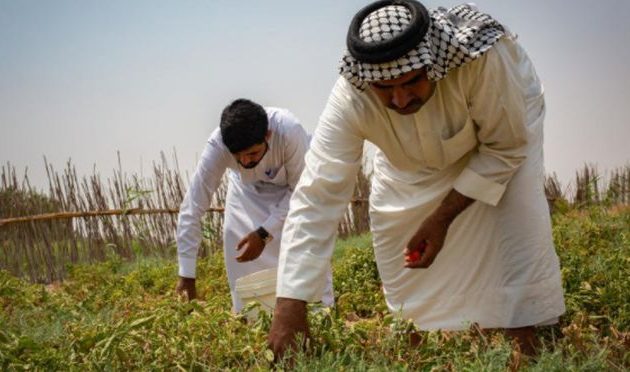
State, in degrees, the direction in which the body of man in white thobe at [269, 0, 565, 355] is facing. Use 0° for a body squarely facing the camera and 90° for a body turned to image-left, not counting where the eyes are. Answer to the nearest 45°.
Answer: approximately 45°

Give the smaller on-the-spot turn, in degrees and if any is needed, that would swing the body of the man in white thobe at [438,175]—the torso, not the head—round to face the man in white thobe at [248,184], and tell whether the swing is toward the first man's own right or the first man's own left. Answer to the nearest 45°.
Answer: approximately 90° to the first man's own right

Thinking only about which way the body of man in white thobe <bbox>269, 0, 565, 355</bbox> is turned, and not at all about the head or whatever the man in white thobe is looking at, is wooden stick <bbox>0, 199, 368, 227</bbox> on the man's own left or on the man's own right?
on the man's own right
